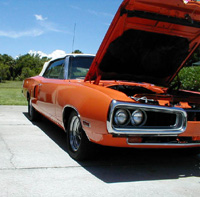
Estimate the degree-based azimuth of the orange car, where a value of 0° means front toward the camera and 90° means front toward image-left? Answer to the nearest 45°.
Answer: approximately 315°
